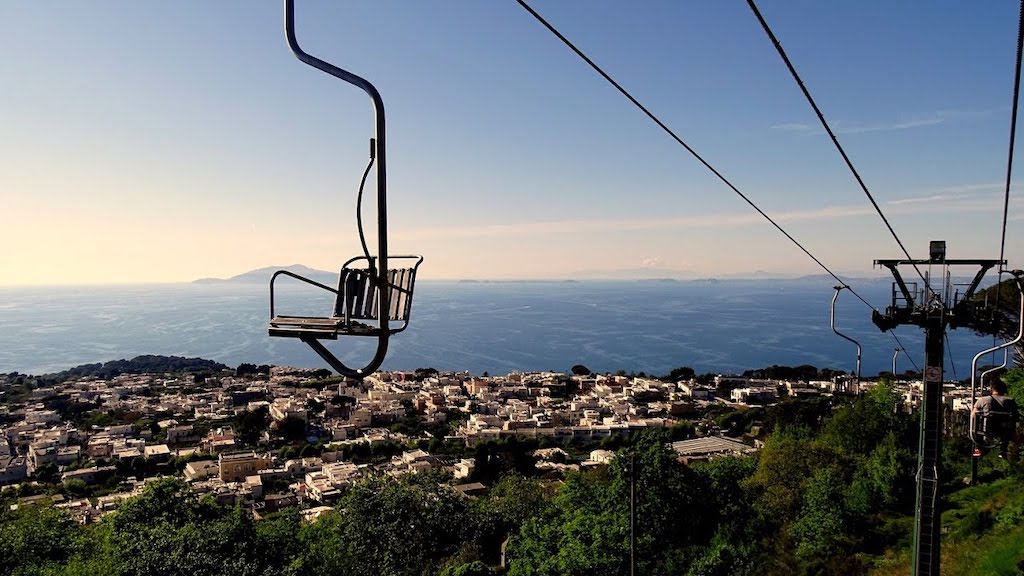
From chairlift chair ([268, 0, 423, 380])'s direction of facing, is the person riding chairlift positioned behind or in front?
behind

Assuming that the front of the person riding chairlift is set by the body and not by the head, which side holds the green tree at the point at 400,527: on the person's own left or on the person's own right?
on the person's own left

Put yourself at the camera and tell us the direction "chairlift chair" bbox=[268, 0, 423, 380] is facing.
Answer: facing the viewer and to the left of the viewer

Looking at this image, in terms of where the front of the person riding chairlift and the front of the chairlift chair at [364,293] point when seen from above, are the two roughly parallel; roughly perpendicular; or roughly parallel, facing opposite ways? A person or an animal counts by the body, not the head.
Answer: roughly parallel, facing opposite ways

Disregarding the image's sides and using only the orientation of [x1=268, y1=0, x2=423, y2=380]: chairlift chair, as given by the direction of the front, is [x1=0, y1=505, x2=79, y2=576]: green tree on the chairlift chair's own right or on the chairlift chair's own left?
on the chairlift chair's own right

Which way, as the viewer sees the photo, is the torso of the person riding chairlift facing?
away from the camera

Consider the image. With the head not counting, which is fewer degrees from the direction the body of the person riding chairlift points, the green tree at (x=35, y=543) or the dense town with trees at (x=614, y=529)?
the dense town with trees

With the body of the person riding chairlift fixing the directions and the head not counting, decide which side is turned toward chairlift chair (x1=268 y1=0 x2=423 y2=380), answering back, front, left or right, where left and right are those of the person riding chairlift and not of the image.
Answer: back

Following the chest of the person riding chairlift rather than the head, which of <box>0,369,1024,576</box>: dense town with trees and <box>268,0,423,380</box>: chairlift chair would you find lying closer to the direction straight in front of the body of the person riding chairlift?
the dense town with trees

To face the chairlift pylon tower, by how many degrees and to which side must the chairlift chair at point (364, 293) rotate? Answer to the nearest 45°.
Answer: approximately 180°
